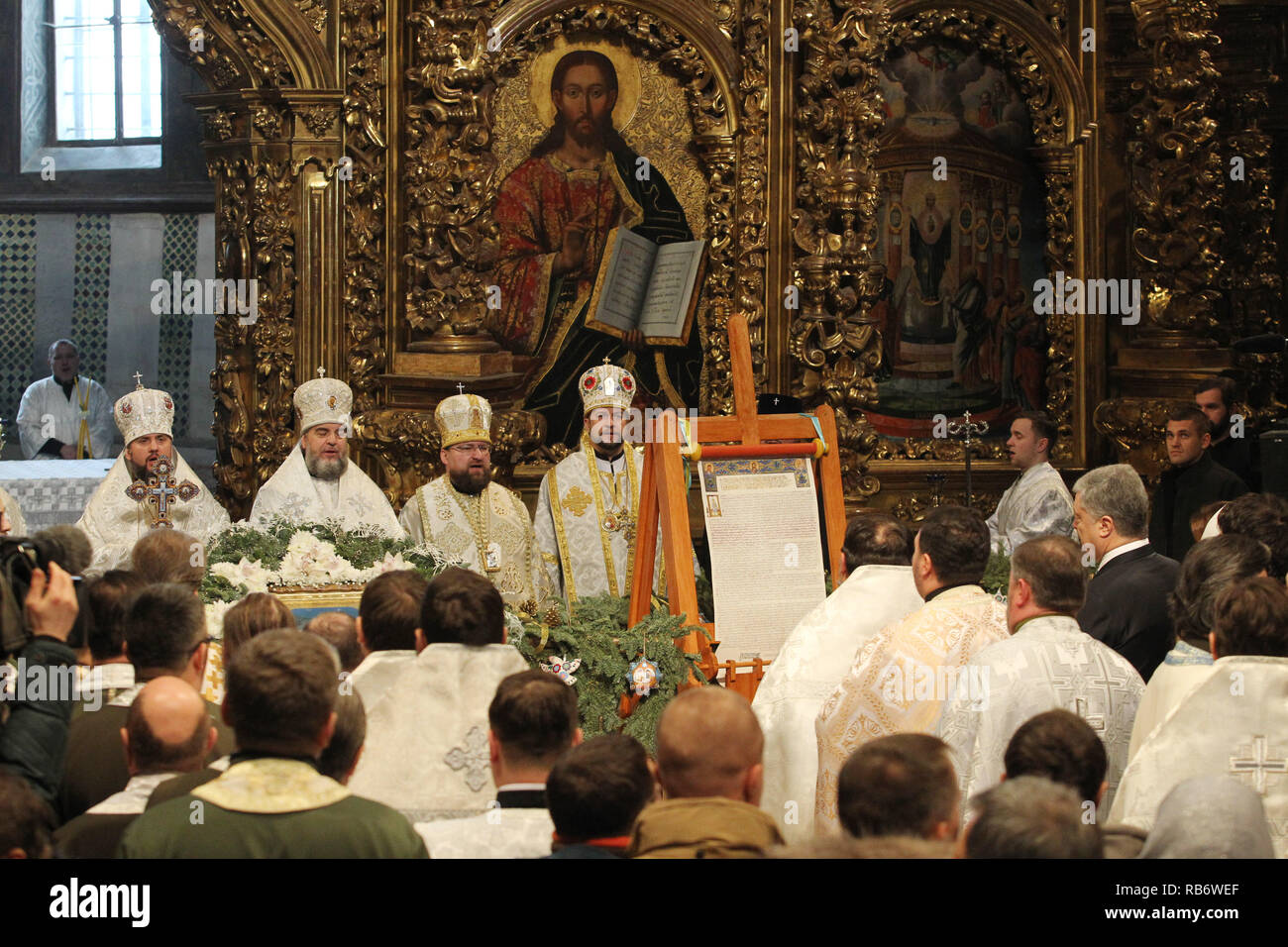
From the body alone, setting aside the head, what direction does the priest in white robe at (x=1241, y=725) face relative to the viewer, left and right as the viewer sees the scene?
facing away from the viewer

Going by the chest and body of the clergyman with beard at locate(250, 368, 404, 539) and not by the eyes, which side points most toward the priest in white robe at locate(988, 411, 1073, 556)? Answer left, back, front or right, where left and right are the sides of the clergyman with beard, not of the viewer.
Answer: left

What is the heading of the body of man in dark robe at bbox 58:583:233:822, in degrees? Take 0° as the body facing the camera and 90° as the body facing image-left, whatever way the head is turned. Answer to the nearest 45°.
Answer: approximately 225°

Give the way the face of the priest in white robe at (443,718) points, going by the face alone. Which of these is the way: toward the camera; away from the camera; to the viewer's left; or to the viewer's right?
away from the camera

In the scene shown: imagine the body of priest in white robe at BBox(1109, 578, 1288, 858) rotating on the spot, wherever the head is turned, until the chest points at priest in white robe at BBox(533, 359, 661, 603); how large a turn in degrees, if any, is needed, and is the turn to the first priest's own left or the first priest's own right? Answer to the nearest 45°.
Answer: approximately 45° to the first priest's own left

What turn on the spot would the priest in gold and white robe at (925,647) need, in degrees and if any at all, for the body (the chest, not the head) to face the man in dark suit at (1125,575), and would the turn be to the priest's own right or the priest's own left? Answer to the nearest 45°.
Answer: approximately 90° to the priest's own right

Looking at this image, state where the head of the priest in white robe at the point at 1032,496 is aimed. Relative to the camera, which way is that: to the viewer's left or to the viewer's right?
to the viewer's left

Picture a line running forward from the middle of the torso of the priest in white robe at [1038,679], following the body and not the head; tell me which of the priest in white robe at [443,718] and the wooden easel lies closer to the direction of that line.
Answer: the wooden easel

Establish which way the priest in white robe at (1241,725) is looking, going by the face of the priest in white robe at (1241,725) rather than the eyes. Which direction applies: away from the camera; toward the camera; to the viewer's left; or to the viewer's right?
away from the camera

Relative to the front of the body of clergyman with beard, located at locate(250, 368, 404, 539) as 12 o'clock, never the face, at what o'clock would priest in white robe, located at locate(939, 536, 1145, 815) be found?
The priest in white robe is roughly at 11 o'clock from the clergyman with beard.

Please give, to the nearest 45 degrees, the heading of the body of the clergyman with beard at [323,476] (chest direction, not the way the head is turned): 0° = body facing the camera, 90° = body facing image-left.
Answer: approximately 0°

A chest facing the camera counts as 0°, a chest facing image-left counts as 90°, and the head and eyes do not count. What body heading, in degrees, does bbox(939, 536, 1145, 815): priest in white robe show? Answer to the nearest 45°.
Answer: approximately 135°

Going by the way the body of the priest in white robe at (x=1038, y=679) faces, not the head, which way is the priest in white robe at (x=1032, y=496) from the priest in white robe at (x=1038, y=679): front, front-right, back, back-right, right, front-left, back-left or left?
front-right
